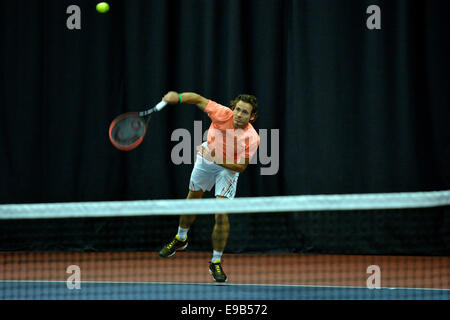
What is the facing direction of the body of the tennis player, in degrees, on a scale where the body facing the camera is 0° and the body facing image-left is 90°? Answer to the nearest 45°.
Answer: approximately 0°
